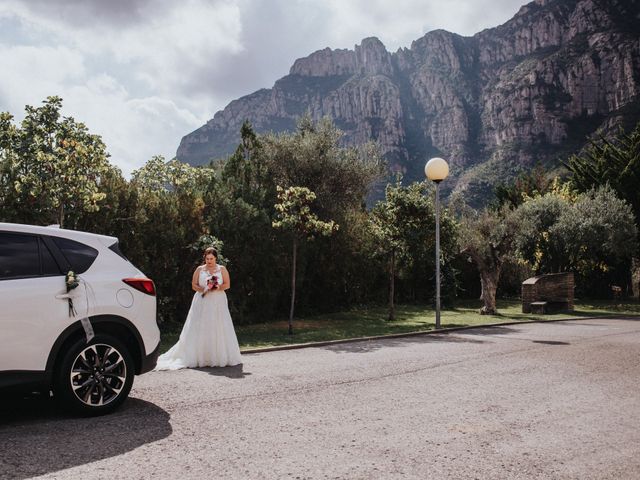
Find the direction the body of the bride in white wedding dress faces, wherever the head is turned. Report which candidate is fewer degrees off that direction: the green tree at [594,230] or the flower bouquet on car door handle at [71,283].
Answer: the flower bouquet on car door handle

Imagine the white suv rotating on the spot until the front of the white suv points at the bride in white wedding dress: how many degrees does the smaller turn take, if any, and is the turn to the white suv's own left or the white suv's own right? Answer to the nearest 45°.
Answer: approximately 135° to the white suv's own right

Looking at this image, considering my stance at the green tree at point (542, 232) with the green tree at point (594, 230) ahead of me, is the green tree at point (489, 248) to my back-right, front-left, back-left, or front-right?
back-right

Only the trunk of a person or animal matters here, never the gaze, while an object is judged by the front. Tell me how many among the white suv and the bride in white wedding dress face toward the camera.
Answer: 1

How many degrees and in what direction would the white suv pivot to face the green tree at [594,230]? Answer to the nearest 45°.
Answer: approximately 135° to its right

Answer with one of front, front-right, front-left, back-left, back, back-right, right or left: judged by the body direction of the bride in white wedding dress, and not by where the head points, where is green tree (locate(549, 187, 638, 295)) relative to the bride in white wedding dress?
back-left

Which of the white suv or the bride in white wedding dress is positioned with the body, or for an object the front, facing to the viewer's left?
the white suv

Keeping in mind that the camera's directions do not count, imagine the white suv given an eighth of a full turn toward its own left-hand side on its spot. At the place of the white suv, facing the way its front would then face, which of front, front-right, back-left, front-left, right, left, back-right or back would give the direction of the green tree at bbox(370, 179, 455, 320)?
back

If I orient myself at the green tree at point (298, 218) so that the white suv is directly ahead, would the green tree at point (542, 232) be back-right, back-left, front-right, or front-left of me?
back-left

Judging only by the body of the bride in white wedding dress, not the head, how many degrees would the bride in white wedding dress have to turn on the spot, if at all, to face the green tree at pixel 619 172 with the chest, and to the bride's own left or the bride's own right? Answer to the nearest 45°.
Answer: approximately 135° to the bride's own left

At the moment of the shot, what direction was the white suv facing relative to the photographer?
facing to the left of the viewer

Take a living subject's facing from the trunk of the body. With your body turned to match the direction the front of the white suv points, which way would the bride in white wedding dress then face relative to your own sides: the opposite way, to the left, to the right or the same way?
to the left

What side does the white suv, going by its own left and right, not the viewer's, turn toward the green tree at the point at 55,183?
right

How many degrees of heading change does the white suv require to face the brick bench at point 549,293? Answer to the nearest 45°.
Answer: approximately 135° to its right

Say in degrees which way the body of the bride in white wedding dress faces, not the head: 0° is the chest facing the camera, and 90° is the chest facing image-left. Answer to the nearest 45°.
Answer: approximately 0°
